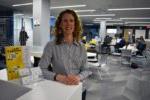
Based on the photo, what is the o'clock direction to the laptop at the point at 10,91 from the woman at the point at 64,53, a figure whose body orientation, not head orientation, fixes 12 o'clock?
The laptop is roughly at 1 o'clock from the woman.

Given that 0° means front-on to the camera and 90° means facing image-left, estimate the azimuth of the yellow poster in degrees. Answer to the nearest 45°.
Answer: approximately 0°

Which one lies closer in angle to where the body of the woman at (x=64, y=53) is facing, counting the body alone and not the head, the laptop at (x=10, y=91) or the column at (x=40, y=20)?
the laptop

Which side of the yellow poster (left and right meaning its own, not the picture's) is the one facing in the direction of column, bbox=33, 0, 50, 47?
back

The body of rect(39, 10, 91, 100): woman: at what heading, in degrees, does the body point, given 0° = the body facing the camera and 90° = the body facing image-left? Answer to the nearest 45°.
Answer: approximately 0°

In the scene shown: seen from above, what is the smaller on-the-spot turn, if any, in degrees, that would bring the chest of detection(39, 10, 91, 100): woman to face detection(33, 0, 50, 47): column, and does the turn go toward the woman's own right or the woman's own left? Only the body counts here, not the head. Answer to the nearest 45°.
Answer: approximately 180°

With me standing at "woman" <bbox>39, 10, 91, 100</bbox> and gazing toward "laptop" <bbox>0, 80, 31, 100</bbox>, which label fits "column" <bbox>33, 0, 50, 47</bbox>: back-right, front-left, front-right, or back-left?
back-right
